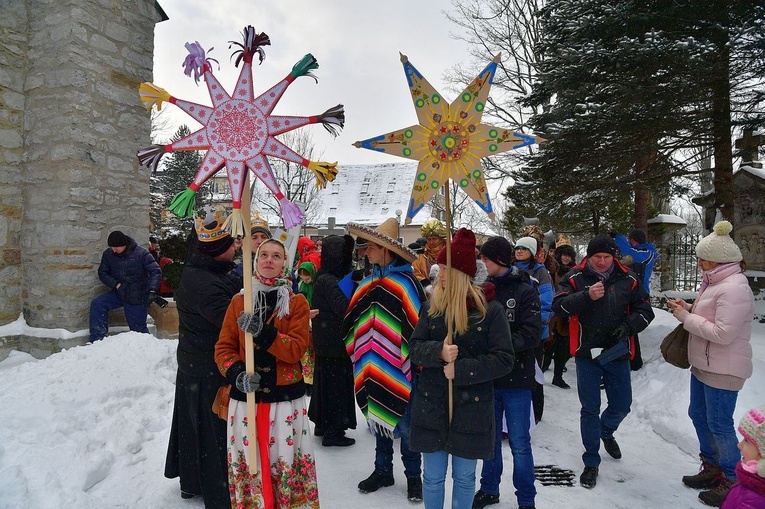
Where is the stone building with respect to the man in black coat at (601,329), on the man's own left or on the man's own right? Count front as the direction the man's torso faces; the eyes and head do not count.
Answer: on the man's own right

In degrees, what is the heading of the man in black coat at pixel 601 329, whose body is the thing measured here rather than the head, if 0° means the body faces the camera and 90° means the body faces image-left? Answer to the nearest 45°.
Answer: approximately 0°

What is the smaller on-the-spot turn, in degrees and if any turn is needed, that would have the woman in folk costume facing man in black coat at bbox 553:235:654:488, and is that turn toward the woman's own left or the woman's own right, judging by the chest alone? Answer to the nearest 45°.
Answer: approximately 90° to the woman's own left

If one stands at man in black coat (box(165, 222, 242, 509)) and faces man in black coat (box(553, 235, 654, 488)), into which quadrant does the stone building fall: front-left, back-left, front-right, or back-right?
back-left

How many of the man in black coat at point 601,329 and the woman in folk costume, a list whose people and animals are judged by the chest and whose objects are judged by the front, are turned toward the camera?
2
